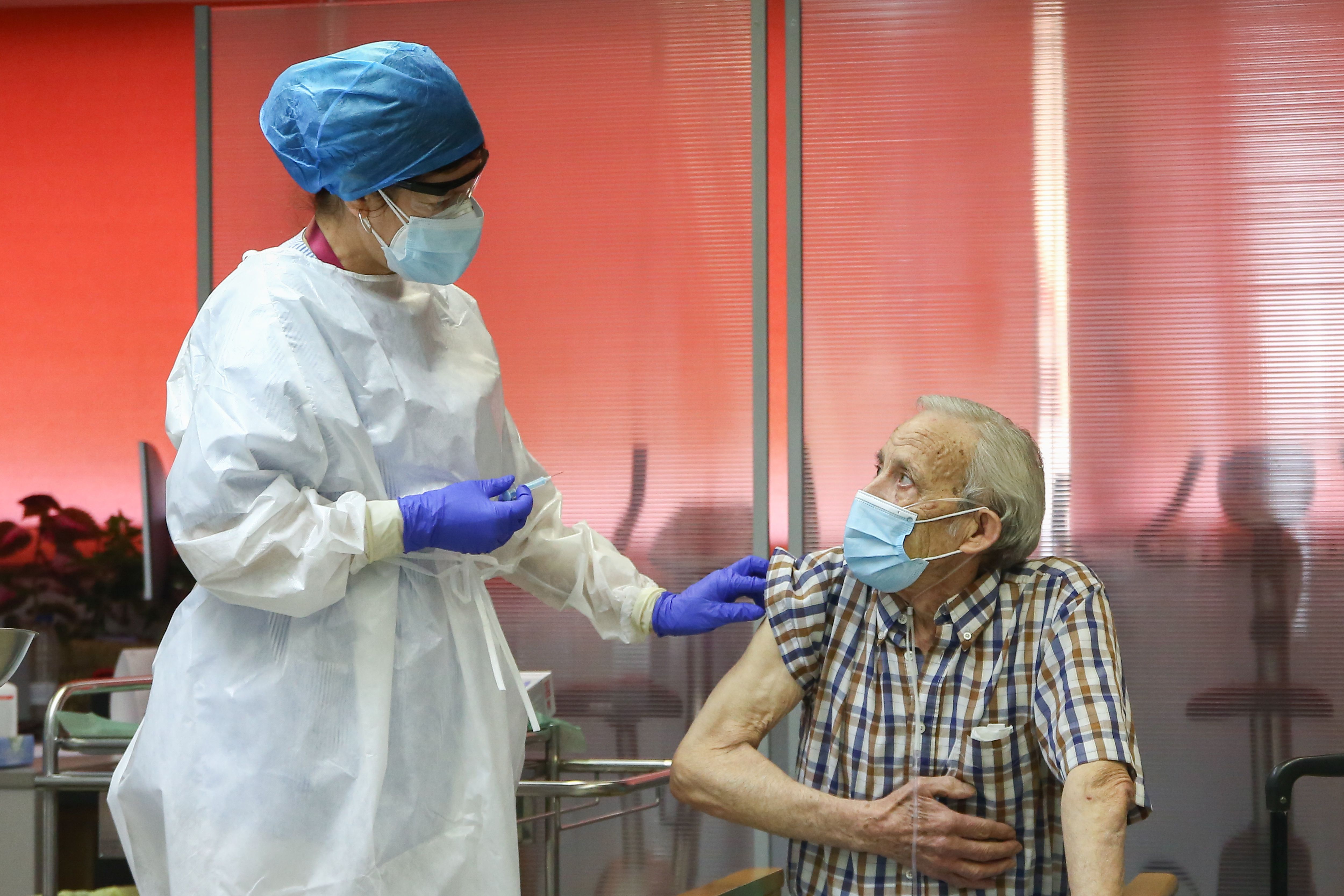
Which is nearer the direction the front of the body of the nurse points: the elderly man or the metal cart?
the elderly man

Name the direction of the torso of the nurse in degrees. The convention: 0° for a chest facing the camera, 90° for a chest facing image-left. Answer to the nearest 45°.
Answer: approximately 315°

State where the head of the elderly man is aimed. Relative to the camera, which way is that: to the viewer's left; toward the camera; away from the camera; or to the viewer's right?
to the viewer's left

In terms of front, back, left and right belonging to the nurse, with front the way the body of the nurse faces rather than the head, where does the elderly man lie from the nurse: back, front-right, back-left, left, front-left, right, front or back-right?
front-left

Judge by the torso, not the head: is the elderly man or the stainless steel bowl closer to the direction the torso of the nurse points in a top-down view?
the elderly man

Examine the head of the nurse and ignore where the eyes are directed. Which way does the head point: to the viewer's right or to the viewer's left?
to the viewer's right

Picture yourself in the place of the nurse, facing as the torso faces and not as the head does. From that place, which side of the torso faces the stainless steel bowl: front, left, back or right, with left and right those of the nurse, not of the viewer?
back
